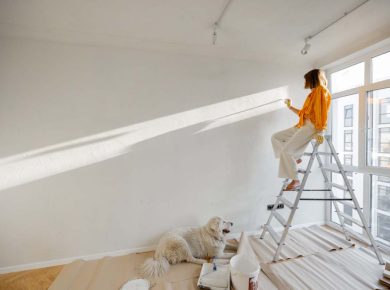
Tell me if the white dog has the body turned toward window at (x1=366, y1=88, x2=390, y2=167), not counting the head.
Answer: yes

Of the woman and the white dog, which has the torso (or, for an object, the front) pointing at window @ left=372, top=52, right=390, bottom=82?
the white dog

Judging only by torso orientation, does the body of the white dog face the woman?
yes

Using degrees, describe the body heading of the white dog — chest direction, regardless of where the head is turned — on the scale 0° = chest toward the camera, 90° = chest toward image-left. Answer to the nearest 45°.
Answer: approximately 270°

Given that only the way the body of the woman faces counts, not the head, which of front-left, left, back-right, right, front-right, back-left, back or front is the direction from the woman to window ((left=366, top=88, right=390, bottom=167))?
back-right

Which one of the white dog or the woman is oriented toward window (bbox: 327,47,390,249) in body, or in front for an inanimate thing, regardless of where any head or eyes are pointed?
the white dog

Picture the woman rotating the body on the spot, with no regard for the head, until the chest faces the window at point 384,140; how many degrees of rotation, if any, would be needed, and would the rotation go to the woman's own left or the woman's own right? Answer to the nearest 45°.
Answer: approximately 135° to the woman's own right

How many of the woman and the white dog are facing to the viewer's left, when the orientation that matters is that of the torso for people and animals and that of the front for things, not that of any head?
1

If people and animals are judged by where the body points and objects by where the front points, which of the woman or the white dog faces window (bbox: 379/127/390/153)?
the white dog

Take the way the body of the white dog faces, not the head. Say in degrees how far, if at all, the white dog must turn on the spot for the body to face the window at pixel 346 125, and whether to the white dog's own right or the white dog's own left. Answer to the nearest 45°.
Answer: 0° — it already faces it

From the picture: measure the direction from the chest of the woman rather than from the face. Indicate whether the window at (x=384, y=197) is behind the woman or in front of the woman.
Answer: behind

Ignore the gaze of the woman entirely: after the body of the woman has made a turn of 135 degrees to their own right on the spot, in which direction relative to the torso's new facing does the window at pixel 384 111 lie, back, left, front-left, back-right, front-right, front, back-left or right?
front

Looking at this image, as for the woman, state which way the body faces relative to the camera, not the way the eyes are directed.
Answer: to the viewer's left
